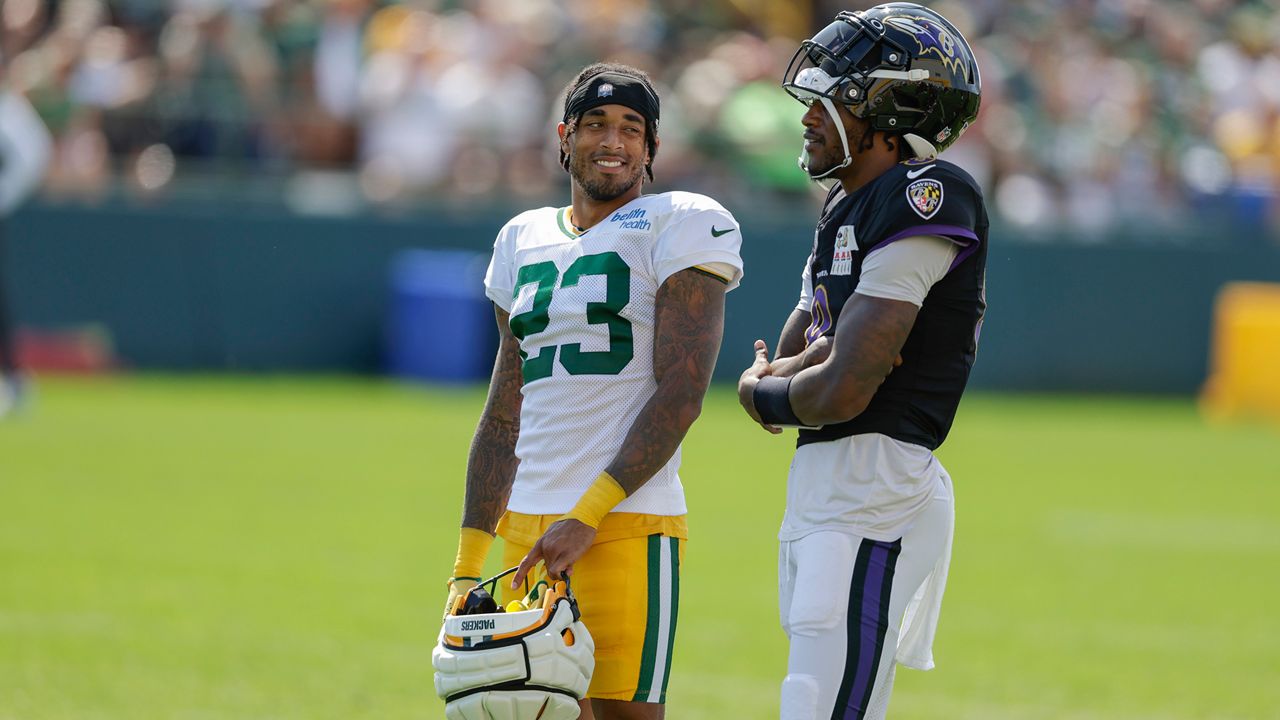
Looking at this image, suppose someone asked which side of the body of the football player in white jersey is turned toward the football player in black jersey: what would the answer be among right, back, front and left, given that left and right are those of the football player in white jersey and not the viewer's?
left

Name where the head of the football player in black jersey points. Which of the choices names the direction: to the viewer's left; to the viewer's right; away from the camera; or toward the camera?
to the viewer's left

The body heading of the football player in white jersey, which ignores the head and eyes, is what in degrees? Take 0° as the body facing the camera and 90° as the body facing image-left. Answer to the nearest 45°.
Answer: approximately 45°

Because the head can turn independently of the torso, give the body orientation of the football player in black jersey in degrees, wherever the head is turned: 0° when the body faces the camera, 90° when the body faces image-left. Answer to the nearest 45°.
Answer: approximately 90°

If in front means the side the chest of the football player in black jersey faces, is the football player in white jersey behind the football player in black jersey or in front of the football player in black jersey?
in front

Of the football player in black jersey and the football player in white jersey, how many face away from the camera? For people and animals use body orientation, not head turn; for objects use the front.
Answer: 0
